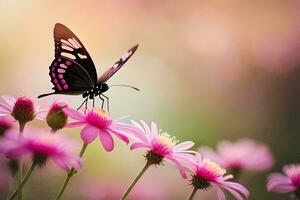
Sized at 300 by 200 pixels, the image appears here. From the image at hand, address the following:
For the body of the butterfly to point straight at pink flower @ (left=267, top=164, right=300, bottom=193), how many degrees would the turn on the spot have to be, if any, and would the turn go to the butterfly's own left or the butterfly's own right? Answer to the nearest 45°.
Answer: approximately 45° to the butterfly's own left

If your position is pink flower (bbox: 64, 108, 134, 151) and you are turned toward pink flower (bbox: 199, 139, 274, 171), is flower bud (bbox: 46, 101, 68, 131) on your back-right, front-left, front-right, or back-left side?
back-left

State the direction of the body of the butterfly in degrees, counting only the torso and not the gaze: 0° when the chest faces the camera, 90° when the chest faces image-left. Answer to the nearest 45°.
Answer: approximately 315°

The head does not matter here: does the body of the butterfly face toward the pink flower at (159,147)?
yes
